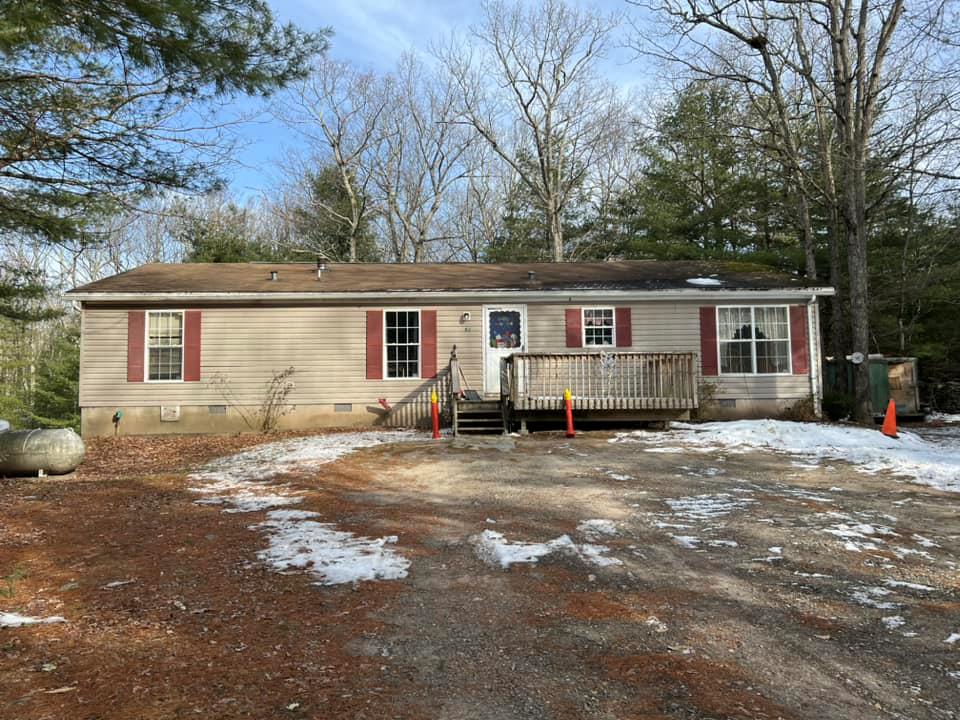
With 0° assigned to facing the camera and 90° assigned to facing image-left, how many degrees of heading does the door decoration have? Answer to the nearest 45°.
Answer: approximately 0°

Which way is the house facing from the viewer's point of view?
toward the camera
